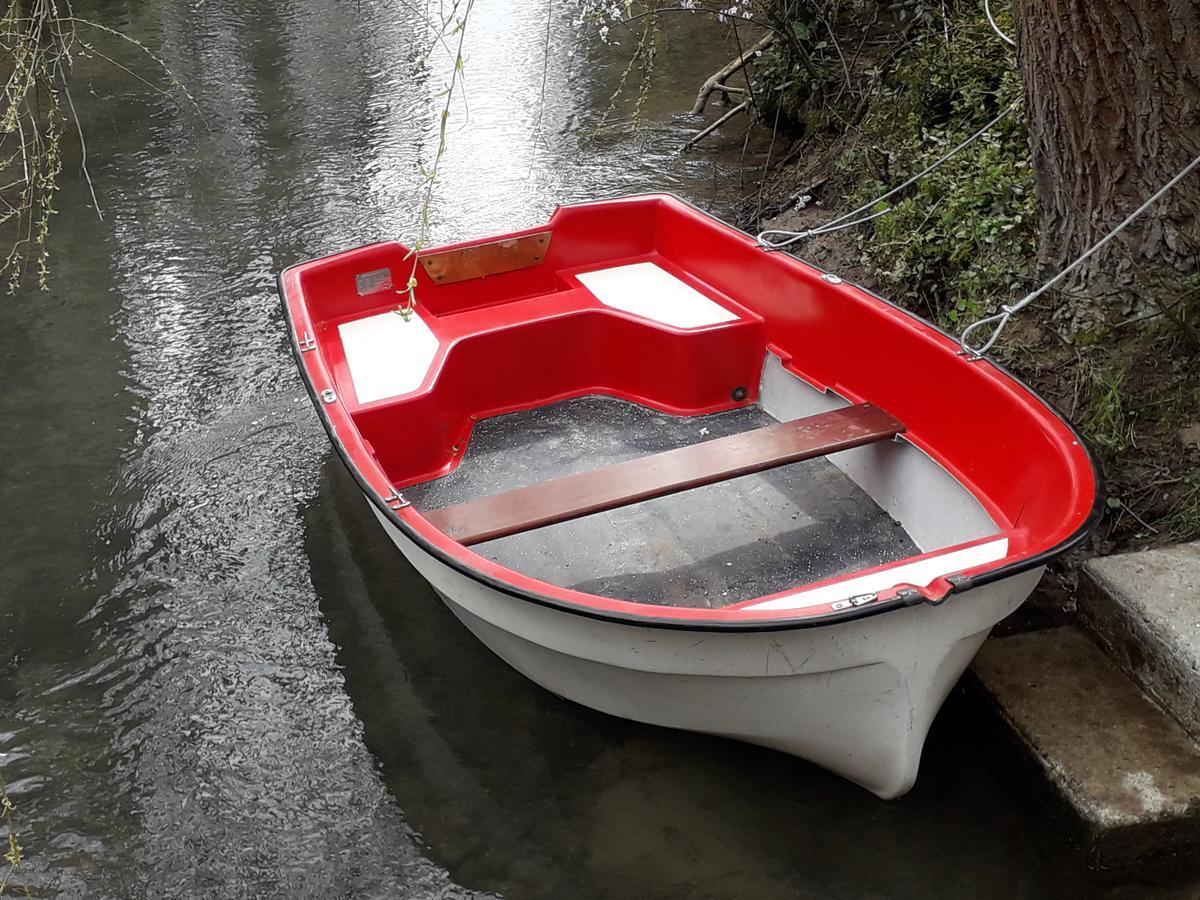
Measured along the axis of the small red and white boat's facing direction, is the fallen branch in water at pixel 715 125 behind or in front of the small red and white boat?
behind

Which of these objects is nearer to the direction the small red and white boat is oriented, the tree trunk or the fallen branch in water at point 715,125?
the tree trunk

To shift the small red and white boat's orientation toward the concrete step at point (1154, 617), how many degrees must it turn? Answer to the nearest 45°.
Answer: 0° — it already faces it

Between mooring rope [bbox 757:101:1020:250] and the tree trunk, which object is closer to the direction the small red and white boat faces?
the tree trunk

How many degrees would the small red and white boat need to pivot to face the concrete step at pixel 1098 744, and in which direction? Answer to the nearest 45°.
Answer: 0° — it already faces it

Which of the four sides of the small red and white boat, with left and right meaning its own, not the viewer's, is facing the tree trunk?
left

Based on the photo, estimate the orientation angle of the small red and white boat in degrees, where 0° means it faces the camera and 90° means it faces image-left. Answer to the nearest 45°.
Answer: approximately 315°

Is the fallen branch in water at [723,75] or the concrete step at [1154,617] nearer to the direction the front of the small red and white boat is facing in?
the concrete step

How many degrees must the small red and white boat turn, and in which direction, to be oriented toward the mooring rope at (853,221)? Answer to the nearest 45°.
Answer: approximately 90° to its left
